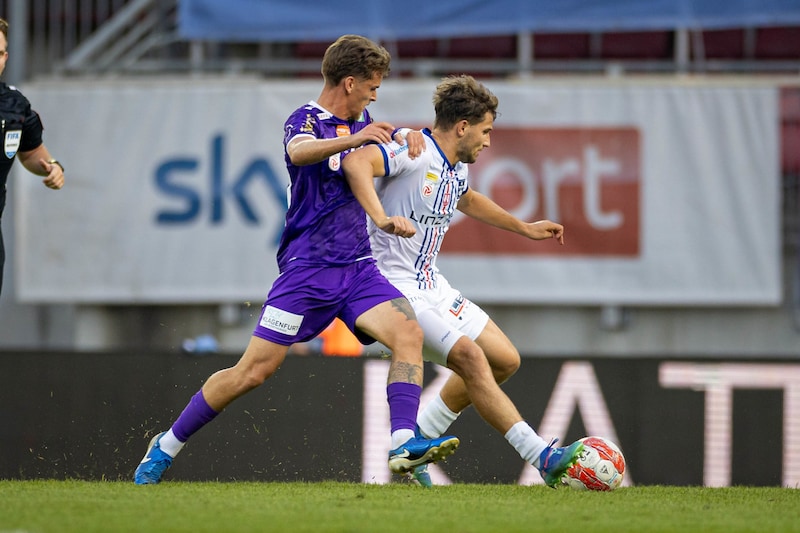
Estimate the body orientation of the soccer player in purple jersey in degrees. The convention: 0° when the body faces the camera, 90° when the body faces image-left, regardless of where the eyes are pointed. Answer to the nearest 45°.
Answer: approximately 315°

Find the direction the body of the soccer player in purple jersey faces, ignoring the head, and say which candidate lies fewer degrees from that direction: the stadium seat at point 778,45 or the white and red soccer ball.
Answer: the white and red soccer ball

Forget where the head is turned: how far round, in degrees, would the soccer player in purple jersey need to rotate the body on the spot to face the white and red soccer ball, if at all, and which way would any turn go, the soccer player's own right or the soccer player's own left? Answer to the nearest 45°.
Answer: approximately 45° to the soccer player's own left

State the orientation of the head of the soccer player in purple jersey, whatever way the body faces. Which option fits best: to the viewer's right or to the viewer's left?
to the viewer's right

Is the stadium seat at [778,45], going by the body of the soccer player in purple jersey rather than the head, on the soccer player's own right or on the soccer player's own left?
on the soccer player's own left

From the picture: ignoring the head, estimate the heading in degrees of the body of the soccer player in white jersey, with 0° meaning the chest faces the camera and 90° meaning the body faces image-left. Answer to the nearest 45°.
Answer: approximately 315°

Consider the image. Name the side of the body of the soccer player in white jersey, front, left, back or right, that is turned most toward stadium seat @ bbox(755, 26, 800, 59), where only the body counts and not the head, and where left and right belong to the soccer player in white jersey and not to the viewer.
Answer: left

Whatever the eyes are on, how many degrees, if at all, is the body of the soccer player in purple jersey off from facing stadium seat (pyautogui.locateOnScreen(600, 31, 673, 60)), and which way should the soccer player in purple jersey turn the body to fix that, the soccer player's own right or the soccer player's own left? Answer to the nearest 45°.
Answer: approximately 90° to the soccer player's own left
